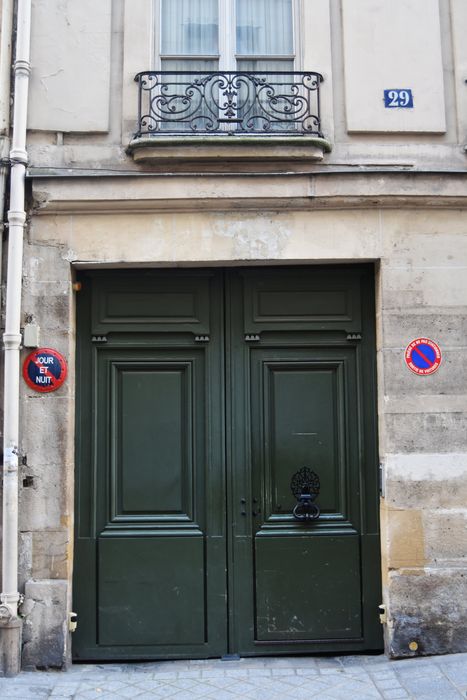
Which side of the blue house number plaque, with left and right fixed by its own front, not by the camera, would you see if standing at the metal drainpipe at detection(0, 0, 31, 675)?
right

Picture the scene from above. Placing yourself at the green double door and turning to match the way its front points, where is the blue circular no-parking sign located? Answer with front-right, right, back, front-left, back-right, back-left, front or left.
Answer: left

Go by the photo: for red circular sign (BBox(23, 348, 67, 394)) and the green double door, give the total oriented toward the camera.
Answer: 2

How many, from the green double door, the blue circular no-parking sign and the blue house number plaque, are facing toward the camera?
3

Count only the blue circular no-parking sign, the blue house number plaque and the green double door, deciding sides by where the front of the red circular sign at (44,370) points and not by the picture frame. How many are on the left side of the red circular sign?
3

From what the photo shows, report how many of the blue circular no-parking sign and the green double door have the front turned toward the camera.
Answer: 2

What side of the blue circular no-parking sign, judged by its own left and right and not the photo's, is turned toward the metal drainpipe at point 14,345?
right

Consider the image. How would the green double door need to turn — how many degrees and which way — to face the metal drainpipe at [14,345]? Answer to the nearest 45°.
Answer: approximately 90° to its right
